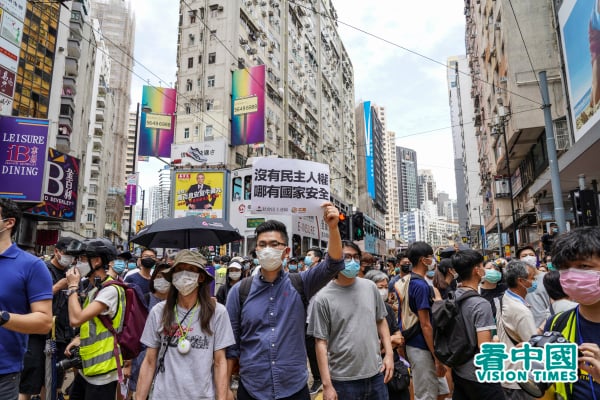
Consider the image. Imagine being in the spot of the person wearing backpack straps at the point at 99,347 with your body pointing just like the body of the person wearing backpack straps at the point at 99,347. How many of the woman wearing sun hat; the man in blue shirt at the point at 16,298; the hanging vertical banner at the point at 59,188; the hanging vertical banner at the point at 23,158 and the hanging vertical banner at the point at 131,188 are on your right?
3

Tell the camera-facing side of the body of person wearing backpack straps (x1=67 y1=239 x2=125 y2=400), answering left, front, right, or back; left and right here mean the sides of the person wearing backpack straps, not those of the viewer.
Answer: left

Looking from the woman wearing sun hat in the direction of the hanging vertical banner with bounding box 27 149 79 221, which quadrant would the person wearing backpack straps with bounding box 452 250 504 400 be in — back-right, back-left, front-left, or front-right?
back-right

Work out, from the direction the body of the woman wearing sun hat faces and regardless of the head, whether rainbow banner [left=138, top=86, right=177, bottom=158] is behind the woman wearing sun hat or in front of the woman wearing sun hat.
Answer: behind

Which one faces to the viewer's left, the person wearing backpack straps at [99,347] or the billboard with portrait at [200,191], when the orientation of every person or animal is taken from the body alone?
the person wearing backpack straps

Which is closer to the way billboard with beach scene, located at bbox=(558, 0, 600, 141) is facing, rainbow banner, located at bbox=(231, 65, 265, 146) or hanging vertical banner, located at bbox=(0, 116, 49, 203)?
the hanging vertical banner

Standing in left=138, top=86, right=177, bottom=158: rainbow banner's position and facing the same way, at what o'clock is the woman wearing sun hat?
The woman wearing sun hat is roughly at 12 o'clock from the rainbow banner.

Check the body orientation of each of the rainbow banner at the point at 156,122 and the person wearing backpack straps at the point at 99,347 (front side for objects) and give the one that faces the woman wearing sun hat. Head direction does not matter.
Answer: the rainbow banner

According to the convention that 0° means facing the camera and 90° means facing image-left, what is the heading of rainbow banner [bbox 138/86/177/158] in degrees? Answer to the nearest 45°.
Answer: approximately 0°

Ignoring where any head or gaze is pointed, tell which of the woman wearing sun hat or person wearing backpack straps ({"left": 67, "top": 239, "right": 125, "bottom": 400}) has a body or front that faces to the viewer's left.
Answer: the person wearing backpack straps

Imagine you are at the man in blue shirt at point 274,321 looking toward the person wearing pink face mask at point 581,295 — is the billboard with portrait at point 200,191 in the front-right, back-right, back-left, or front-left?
back-left
